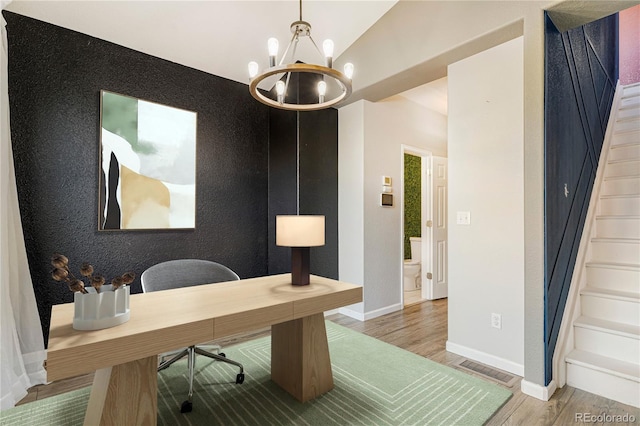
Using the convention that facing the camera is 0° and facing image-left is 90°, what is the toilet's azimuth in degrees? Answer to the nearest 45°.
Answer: approximately 45°

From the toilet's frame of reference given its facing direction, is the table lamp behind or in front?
in front

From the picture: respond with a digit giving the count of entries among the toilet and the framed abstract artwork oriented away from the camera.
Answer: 0

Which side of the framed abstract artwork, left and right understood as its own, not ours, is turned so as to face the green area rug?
front

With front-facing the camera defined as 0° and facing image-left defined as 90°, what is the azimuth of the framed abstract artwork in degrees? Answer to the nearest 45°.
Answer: approximately 315°
